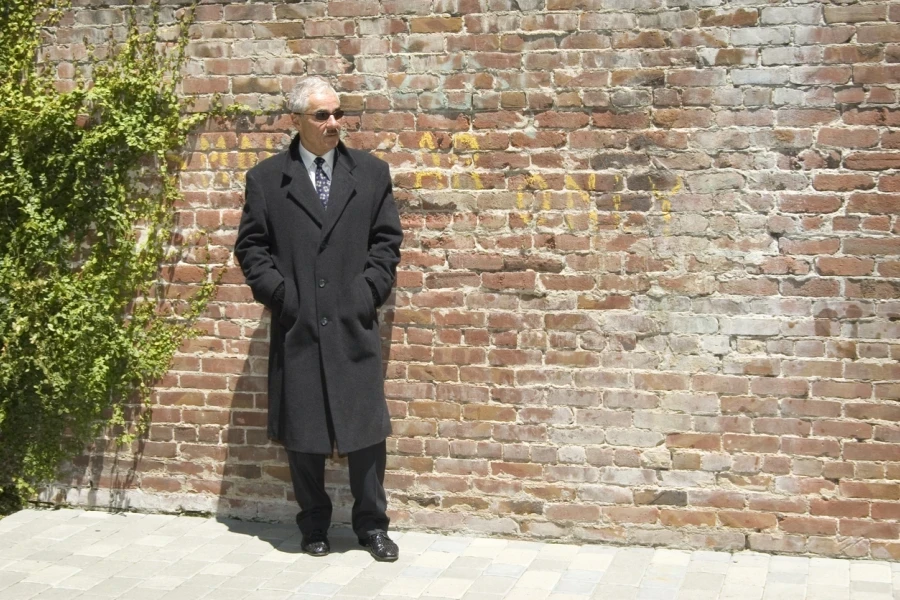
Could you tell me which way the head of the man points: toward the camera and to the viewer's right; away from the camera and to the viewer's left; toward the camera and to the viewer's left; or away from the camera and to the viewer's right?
toward the camera and to the viewer's right

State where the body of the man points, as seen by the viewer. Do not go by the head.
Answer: toward the camera

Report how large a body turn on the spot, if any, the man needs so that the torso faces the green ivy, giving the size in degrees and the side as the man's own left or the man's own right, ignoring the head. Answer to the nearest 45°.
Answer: approximately 135° to the man's own right
